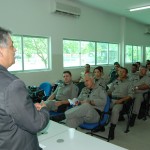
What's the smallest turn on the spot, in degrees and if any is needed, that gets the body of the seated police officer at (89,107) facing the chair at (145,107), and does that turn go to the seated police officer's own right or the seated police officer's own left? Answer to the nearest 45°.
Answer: approximately 180°

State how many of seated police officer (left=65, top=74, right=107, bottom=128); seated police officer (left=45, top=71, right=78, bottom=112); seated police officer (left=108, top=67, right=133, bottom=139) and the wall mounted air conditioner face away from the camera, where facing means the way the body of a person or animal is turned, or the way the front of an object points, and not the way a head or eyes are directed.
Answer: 0

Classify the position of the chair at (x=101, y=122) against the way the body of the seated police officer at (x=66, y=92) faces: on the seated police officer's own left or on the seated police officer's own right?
on the seated police officer's own left

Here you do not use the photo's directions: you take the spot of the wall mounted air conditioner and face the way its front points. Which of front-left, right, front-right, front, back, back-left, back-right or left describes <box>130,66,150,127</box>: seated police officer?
front

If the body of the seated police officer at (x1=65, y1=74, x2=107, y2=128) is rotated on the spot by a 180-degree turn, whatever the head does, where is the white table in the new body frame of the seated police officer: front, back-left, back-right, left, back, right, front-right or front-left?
back-right

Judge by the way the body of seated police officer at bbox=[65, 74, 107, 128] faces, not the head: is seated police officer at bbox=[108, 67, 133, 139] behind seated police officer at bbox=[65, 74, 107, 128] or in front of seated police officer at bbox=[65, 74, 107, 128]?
behind

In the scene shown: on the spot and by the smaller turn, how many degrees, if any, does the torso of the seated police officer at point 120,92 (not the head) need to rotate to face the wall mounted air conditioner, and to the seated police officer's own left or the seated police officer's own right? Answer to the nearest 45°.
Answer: approximately 90° to the seated police officer's own right

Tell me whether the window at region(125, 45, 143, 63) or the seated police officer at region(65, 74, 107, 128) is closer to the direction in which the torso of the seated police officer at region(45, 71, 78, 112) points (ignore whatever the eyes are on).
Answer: the seated police officer

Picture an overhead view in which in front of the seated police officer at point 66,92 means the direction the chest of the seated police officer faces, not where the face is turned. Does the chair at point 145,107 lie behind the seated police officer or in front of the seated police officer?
behind

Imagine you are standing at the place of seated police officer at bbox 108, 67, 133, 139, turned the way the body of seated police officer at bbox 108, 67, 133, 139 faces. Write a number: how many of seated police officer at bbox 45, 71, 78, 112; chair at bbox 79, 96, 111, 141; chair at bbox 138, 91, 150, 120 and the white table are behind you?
1

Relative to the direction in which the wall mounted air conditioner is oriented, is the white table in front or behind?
in front

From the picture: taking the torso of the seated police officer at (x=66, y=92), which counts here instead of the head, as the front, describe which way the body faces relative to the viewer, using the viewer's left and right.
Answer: facing the viewer and to the left of the viewer

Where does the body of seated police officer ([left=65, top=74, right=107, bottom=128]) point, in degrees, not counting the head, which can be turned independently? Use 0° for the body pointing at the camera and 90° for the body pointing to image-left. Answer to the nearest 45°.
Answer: approximately 45°

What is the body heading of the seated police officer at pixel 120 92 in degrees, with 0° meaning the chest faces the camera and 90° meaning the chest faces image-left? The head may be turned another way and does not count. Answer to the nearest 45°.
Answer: approximately 45°
